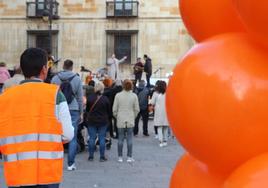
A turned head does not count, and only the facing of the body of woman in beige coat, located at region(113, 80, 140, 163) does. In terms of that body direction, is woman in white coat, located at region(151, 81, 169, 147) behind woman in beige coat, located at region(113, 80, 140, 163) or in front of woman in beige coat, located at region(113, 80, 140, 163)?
in front

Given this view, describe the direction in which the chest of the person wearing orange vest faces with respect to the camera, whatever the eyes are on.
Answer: away from the camera

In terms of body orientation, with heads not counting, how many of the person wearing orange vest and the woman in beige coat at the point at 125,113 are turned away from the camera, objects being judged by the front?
2

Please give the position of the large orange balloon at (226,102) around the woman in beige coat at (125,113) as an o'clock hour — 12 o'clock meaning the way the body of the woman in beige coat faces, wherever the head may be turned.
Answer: The large orange balloon is roughly at 6 o'clock from the woman in beige coat.

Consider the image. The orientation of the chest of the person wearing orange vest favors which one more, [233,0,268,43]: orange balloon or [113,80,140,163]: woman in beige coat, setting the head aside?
the woman in beige coat

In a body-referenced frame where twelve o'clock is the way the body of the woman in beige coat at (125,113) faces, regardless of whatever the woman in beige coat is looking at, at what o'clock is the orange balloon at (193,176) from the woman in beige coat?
The orange balloon is roughly at 6 o'clock from the woman in beige coat.

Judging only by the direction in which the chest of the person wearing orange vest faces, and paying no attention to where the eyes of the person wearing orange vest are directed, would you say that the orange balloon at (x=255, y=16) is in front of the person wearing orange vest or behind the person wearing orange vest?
behind

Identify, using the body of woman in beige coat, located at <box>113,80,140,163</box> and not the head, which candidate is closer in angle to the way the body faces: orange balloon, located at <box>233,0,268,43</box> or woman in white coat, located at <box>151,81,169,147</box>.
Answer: the woman in white coat

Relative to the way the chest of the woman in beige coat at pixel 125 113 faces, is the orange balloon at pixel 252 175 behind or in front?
behind

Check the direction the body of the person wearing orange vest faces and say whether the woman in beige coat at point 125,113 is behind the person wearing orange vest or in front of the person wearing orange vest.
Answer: in front

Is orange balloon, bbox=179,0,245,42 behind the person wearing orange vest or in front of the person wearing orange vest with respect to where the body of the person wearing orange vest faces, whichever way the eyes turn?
behind

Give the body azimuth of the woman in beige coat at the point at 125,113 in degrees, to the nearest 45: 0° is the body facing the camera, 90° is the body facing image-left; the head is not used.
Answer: approximately 180°

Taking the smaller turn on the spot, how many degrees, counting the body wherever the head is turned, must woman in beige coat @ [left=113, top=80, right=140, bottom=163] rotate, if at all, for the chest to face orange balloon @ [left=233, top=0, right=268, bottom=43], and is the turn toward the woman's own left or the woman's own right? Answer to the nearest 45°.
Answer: approximately 180°

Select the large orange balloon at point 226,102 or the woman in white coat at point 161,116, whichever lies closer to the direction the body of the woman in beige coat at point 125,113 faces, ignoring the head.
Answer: the woman in white coat
